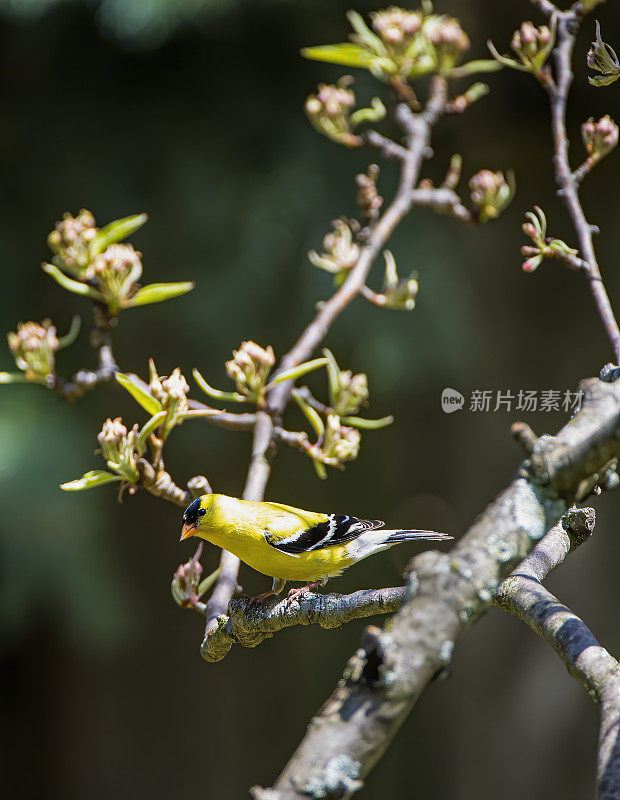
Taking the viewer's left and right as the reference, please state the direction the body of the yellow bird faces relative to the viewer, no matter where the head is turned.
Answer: facing to the left of the viewer
